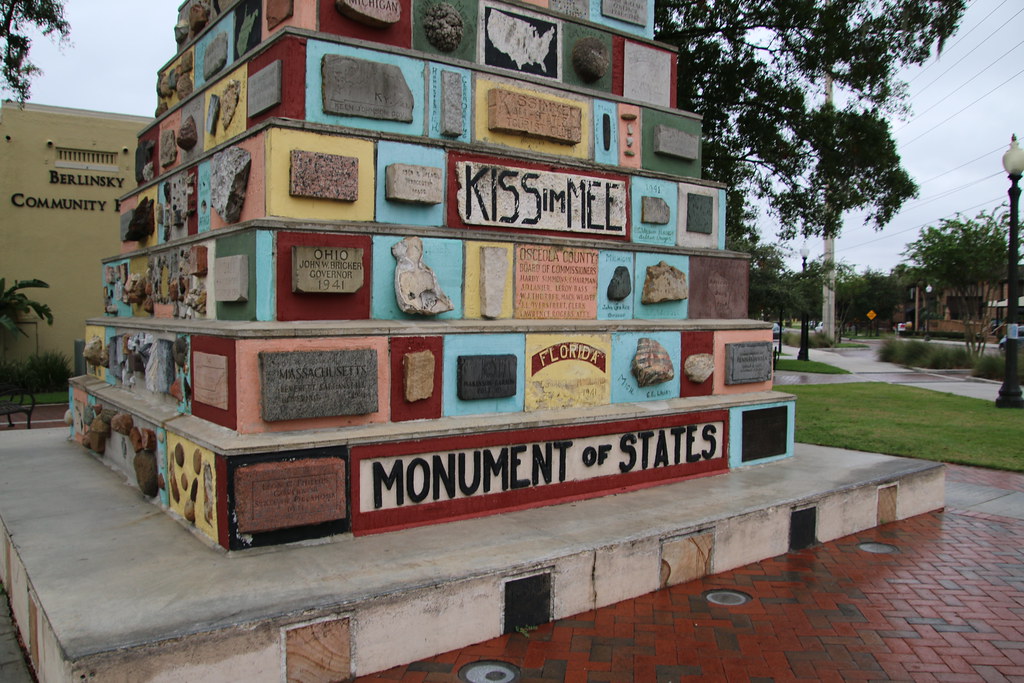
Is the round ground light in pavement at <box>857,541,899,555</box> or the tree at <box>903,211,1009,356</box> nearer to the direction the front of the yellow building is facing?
the round ground light in pavement

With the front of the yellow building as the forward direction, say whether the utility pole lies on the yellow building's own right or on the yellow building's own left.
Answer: on the yellow building's own left

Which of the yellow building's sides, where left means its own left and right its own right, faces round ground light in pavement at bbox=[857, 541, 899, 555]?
front

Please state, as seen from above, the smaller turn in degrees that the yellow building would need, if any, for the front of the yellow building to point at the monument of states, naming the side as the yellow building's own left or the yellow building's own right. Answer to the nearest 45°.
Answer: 0° — it already faces it

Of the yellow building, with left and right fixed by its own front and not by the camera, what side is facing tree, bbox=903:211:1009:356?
left

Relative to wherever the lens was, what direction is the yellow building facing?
facing the viewer

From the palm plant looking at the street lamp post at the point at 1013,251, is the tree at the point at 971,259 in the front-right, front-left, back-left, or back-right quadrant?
front-left

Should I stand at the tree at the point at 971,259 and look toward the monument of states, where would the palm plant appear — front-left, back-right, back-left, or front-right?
front-right

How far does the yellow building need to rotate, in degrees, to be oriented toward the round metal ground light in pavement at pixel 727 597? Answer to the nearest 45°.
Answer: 0° — it already faces it

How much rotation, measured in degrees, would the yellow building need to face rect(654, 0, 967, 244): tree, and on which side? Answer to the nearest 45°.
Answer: approximately 45° to its left

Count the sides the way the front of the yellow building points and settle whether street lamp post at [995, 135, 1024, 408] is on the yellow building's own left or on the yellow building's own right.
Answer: on the yellow building's own left
